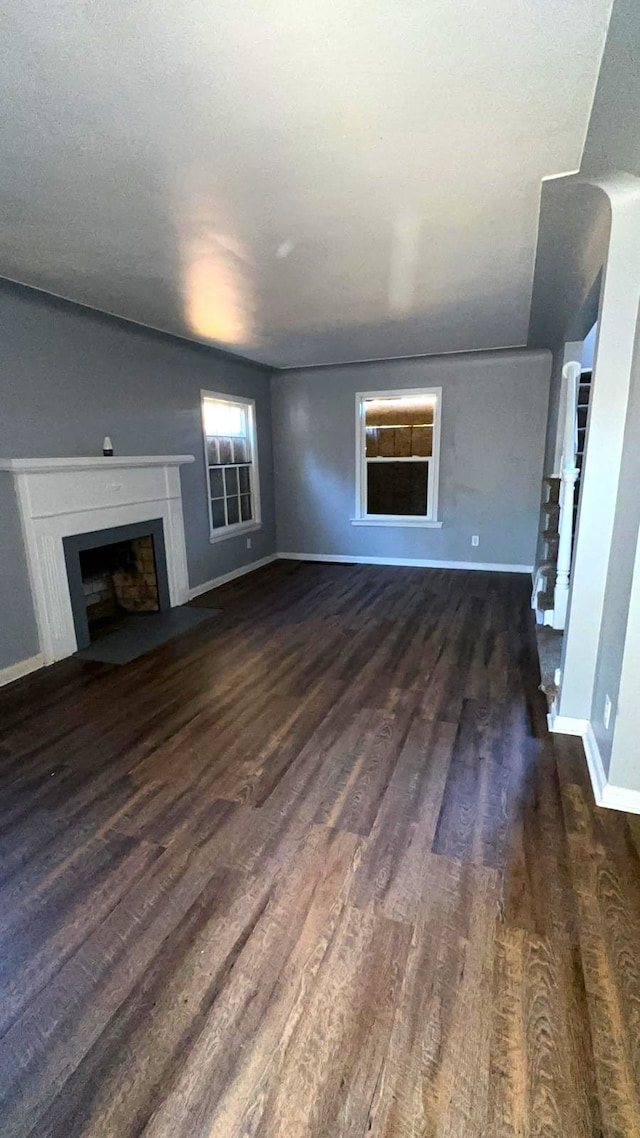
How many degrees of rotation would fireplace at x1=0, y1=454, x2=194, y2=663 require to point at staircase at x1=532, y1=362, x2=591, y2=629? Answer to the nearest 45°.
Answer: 0° — it already faces it

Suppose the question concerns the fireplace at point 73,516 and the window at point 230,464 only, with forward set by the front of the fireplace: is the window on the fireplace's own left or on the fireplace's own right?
on the fireplace's own left

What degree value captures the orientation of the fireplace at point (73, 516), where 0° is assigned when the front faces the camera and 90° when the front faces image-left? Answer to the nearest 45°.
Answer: approximately 315°

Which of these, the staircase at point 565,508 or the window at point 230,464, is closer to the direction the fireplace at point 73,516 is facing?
the staircase
